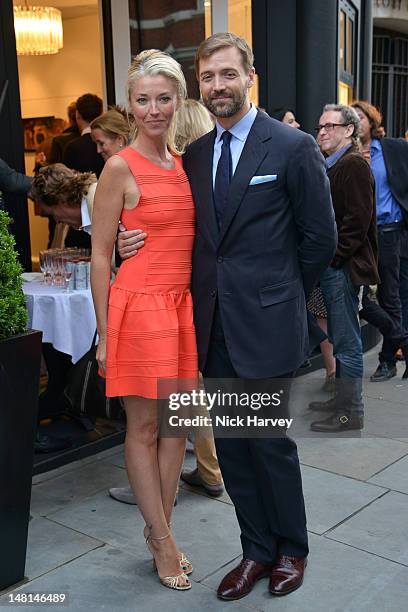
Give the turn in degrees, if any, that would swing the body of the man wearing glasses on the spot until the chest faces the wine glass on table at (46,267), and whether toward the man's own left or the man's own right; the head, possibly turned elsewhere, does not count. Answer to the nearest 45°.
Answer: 0° — they already face it

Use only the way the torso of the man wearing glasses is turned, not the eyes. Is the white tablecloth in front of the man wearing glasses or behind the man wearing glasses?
in front

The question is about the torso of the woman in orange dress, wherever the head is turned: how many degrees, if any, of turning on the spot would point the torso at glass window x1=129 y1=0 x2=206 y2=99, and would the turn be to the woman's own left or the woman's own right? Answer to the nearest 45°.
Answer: approximately 135° to the woman's own left

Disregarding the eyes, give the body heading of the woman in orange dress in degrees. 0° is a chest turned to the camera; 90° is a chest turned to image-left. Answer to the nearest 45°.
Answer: approximately 315°

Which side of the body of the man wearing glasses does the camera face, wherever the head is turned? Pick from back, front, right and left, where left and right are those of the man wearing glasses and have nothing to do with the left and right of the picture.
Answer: left

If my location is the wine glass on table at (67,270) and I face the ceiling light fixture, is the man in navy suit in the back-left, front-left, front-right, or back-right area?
back-right

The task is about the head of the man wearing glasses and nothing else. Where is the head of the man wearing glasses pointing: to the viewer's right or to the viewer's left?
to the viewer's left
